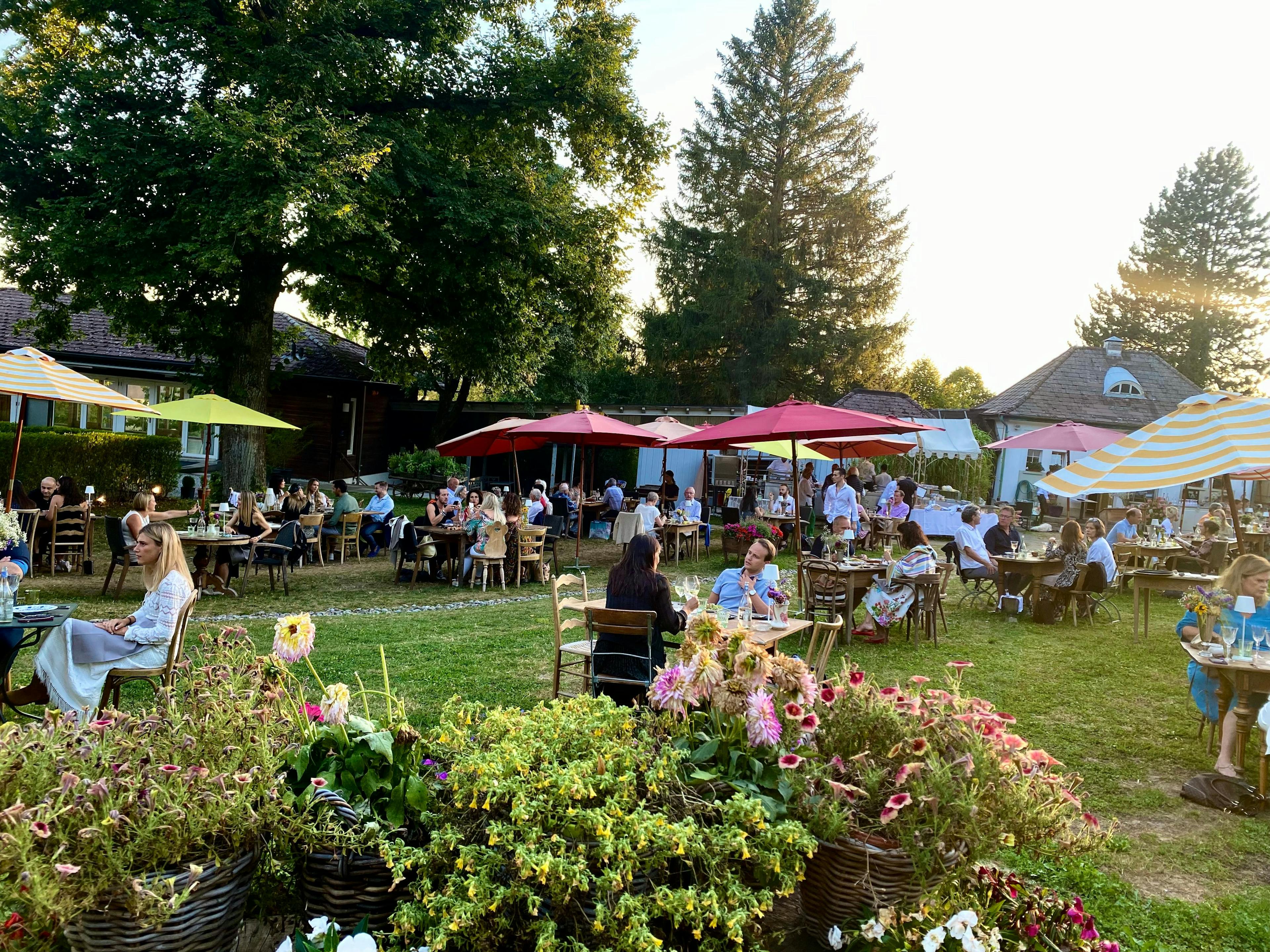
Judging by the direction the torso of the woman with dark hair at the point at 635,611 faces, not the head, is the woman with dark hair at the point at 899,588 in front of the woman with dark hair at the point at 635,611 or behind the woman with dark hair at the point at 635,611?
in front

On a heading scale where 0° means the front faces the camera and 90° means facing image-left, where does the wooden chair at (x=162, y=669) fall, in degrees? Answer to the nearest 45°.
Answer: approximately 90°

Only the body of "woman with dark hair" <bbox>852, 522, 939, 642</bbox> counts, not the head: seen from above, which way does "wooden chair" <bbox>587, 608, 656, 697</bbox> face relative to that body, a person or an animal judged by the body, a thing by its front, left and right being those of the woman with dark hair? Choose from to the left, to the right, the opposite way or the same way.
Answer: to the right

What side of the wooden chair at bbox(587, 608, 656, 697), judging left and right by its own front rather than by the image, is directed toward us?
back

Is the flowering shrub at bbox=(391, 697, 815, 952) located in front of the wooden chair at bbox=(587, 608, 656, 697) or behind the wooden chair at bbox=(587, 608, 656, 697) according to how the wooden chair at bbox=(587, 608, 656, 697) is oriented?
behind

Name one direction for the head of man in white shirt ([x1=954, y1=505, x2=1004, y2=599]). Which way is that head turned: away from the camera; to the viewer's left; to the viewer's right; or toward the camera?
to the viewer's right

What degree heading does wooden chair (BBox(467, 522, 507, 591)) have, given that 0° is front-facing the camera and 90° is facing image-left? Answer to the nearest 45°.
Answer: approximately 135°

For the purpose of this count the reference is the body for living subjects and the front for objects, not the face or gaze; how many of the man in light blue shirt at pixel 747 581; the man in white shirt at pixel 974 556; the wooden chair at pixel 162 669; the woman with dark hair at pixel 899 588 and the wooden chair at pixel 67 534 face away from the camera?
1

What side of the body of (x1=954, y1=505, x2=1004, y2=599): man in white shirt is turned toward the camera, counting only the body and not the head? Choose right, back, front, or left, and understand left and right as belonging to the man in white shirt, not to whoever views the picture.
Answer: right

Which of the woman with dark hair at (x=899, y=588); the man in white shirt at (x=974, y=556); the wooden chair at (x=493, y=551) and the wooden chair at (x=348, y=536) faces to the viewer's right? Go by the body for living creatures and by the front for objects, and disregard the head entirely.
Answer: the man in white shirt

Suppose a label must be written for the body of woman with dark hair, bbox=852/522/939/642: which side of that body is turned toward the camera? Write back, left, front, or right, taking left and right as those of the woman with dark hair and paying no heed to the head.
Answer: left

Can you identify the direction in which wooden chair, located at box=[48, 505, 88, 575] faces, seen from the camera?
facing away from the viewer
